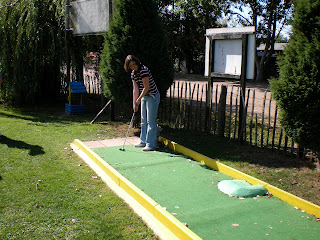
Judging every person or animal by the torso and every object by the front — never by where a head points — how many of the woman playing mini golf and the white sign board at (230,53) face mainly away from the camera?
0

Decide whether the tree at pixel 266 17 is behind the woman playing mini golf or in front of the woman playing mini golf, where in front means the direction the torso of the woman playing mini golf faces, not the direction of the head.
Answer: behind

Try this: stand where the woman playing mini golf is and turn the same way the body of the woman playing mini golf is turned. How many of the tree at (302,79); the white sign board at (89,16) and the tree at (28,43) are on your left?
1

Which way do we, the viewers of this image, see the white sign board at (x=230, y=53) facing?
facing the viewer and to the left of the viewer

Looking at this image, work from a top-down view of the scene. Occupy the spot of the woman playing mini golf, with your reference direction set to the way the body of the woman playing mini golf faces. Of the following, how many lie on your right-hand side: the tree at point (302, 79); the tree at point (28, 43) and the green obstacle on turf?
1

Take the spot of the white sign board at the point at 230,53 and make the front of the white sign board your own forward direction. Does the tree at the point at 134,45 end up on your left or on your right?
on your right

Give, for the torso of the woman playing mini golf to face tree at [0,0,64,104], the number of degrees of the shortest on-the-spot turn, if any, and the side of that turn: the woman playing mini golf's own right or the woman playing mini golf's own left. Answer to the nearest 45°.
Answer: approximately 90° to the woman playing mini golf's own right

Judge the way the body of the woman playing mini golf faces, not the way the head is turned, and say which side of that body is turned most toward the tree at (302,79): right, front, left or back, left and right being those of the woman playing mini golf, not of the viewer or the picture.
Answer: left

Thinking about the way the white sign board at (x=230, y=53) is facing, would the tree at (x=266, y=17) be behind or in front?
behind
